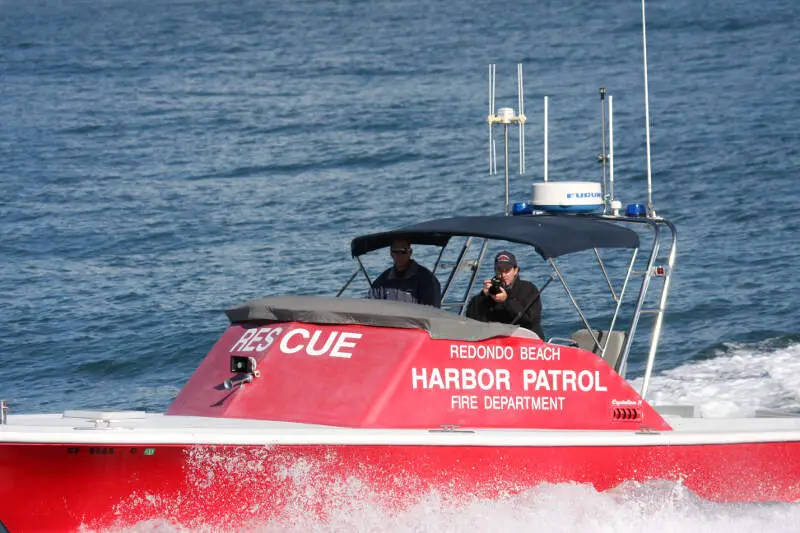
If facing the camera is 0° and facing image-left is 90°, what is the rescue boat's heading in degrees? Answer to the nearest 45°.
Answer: approximately 45°

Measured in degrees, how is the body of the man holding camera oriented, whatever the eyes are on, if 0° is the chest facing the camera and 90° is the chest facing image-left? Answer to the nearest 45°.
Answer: approximately 45°

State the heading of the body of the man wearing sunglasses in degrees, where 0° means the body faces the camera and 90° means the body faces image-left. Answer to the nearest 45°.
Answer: approximately 45°
